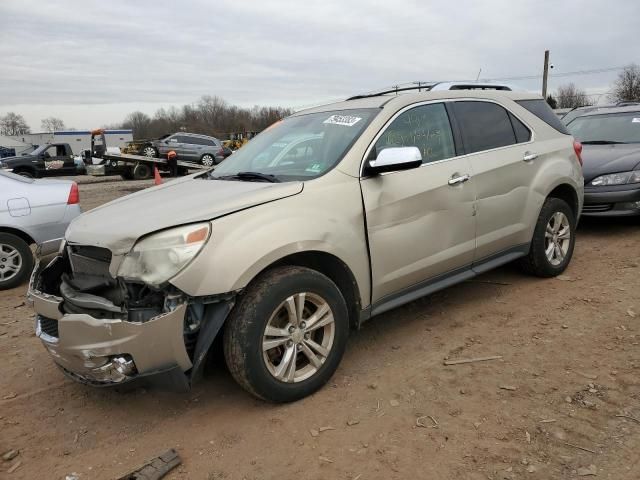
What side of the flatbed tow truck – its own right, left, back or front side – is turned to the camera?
left

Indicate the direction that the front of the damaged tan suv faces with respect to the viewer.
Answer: facing the viewer and to the left of the viewer

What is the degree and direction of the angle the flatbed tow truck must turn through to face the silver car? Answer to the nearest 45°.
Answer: approximately 90° to its left

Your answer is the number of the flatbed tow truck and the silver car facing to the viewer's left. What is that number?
2

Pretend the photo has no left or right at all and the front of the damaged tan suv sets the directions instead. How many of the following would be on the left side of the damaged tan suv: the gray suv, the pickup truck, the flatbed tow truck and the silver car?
0

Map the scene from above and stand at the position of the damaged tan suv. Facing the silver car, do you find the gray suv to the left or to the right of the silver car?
right

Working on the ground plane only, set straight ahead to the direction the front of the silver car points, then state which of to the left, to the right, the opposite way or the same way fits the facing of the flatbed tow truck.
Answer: the same way

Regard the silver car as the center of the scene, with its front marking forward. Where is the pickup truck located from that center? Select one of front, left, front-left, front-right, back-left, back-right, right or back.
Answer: right

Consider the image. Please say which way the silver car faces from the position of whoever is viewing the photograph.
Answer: facing to the left of the viewer

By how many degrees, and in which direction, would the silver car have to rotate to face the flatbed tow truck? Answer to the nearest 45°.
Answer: approximately 90° to its right

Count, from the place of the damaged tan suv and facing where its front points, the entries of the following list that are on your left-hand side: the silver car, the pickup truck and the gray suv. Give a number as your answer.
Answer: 0

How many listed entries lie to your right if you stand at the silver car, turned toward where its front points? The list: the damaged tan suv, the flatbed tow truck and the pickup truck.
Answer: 2

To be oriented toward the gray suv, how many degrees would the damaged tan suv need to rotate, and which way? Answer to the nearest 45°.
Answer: approximately 135° to its right

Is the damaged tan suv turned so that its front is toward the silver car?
no
